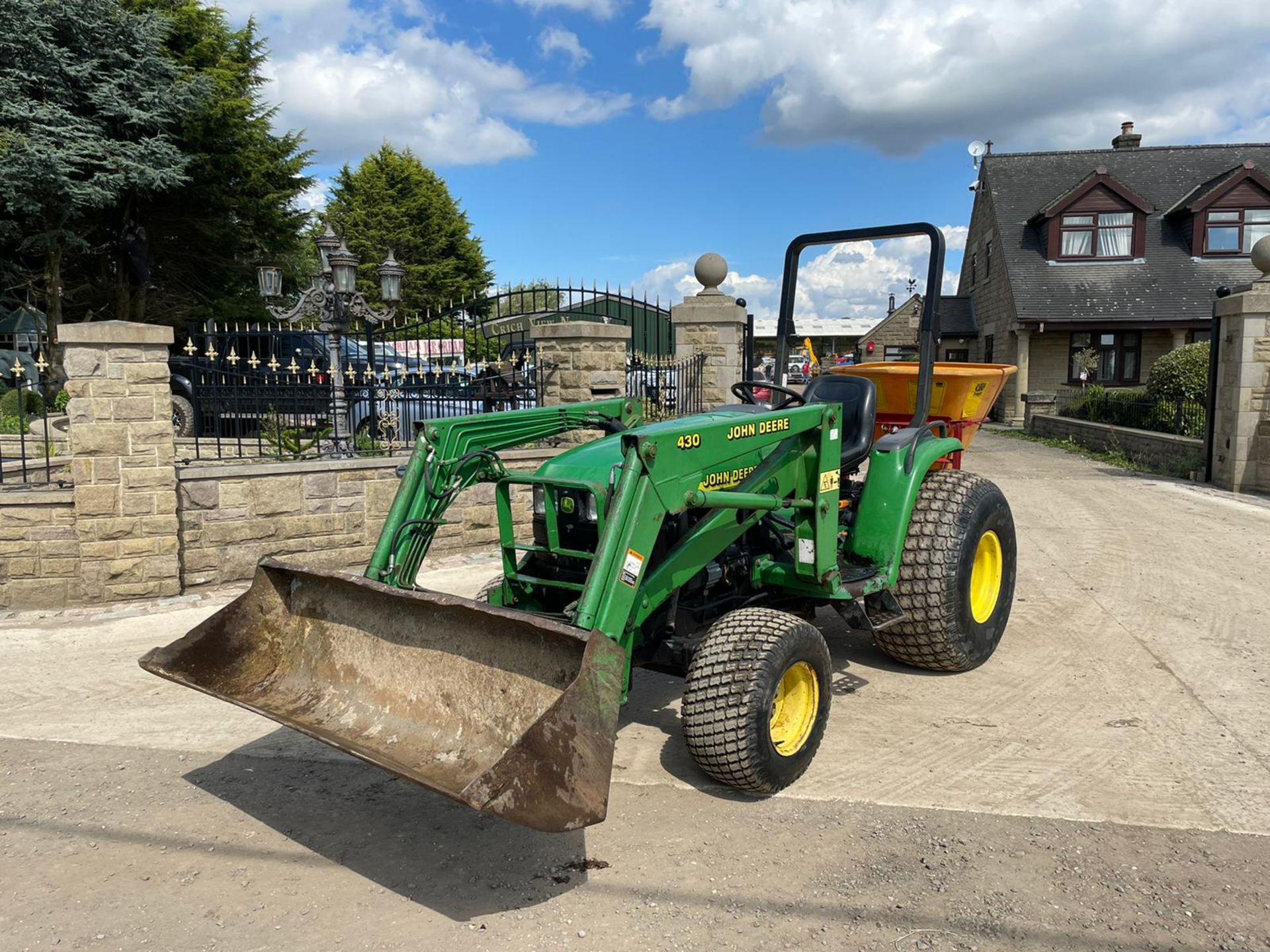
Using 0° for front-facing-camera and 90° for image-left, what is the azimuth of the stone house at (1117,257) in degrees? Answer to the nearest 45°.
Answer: approximately 0°

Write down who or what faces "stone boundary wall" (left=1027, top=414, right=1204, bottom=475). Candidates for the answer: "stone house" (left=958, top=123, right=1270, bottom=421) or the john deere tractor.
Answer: the stone house

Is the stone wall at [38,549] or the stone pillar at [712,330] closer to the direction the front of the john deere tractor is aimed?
the stone wall

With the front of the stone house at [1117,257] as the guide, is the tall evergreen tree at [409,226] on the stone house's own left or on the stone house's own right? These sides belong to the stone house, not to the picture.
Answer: on the stone house's own right

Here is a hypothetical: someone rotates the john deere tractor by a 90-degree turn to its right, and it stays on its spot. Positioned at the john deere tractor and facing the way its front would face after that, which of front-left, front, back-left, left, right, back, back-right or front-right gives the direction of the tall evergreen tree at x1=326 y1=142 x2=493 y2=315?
front-right

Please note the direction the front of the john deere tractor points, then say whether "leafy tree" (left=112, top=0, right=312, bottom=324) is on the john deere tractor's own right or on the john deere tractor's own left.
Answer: on the john deere tractor's own right

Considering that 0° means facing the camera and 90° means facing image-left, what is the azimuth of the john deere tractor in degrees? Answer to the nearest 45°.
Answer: approximately 45°

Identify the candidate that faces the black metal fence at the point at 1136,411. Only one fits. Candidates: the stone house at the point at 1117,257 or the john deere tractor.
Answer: the stone house

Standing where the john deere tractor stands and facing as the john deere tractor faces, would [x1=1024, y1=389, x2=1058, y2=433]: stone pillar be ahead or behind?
behind

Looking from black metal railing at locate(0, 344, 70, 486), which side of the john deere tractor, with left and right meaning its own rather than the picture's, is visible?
right
